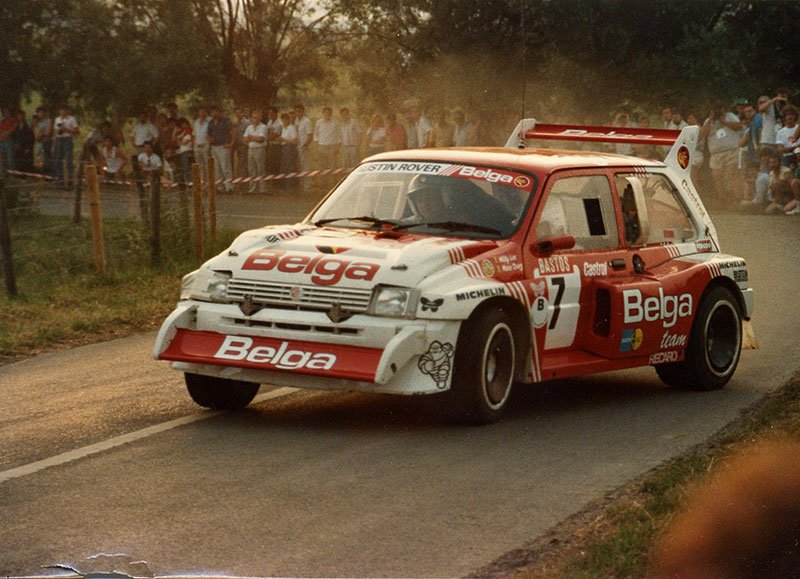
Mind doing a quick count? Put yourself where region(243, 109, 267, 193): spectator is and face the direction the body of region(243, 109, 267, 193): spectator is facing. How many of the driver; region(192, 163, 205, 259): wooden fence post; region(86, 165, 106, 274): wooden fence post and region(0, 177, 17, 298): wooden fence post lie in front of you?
4

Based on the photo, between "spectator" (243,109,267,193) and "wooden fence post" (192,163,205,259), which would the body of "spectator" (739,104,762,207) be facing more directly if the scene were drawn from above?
the wooden fence post

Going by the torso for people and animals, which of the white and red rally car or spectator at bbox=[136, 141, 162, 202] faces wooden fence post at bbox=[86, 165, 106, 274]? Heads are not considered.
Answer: the spectator

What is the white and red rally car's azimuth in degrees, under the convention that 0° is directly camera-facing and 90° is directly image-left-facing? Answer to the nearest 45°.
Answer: approximately 45°

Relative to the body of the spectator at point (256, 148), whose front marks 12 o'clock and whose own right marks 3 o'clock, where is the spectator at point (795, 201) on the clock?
the spectator at point (795, 201) is roughly at 10 o'clock from the spectator at point (256, 148).

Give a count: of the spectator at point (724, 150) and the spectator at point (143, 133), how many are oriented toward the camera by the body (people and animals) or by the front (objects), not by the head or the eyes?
2

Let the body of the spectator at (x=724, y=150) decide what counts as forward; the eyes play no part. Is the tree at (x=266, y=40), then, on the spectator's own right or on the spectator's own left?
on the spectator's own right
